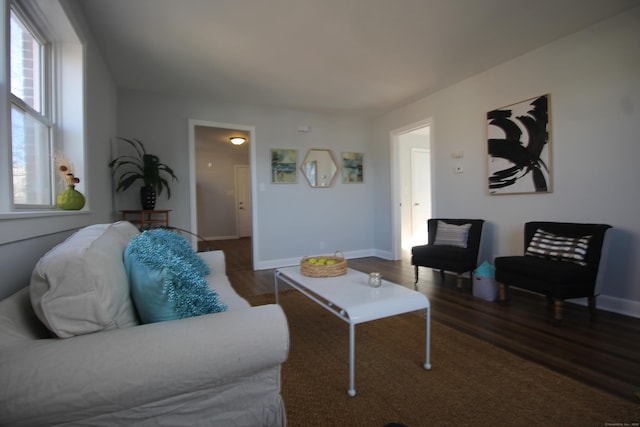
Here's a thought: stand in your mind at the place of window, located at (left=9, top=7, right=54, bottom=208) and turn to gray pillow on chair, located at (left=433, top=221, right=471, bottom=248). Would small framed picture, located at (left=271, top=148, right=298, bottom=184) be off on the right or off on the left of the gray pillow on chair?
left

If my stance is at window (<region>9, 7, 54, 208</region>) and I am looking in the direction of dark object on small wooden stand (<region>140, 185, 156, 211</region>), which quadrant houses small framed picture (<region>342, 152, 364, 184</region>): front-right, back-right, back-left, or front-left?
front-right

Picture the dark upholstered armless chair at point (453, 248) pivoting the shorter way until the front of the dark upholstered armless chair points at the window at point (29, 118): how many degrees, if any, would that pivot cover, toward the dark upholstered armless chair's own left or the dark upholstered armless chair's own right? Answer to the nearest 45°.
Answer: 0° — it already faces it

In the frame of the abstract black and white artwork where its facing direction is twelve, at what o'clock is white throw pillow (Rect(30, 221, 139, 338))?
The white throw pillow is roughly at 11 o'clock from the abstract black and white artwork.

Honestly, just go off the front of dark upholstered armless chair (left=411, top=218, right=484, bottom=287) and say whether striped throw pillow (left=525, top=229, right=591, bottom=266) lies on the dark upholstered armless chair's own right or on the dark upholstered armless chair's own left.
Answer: on the dark upholstered armless chair's own left

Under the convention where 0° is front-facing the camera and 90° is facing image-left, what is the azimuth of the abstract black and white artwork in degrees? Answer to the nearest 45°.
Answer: approximately 45°

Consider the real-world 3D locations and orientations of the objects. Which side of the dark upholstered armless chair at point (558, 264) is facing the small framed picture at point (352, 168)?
right

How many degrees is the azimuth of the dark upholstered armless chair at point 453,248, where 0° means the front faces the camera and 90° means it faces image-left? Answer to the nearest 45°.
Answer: approximately 45°

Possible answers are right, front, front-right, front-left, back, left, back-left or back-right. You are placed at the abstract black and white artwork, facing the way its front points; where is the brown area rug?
front-left

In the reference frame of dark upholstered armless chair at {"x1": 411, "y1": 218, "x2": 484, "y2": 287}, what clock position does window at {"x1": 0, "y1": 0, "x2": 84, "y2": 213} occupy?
The window is roughly at 12 o'clock from the dark upholstered armless chair.

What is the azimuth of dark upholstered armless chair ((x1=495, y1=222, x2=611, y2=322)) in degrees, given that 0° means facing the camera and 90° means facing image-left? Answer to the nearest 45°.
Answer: approximately 45°

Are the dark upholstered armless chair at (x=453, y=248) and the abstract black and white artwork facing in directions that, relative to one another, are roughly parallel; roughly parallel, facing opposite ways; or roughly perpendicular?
roughly parallel

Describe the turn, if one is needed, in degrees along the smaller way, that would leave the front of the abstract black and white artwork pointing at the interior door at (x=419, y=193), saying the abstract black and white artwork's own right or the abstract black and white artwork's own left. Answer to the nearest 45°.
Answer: approximately 90° to the abstract black and white artwork's own right

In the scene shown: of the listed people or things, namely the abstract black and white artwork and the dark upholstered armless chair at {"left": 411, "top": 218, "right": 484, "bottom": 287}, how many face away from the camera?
0
